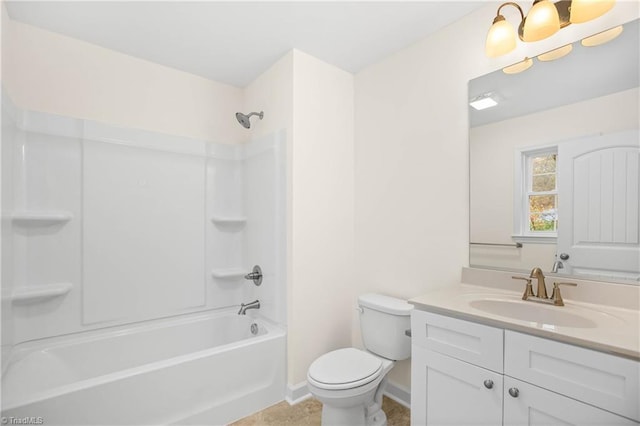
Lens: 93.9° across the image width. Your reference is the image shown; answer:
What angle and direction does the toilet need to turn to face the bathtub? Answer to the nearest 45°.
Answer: approximately 45° to its right

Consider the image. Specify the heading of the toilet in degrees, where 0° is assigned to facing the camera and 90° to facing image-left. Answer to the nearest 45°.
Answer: approximately 45°
